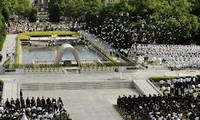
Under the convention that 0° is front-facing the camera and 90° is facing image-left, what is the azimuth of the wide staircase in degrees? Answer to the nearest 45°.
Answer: approximately 0°
